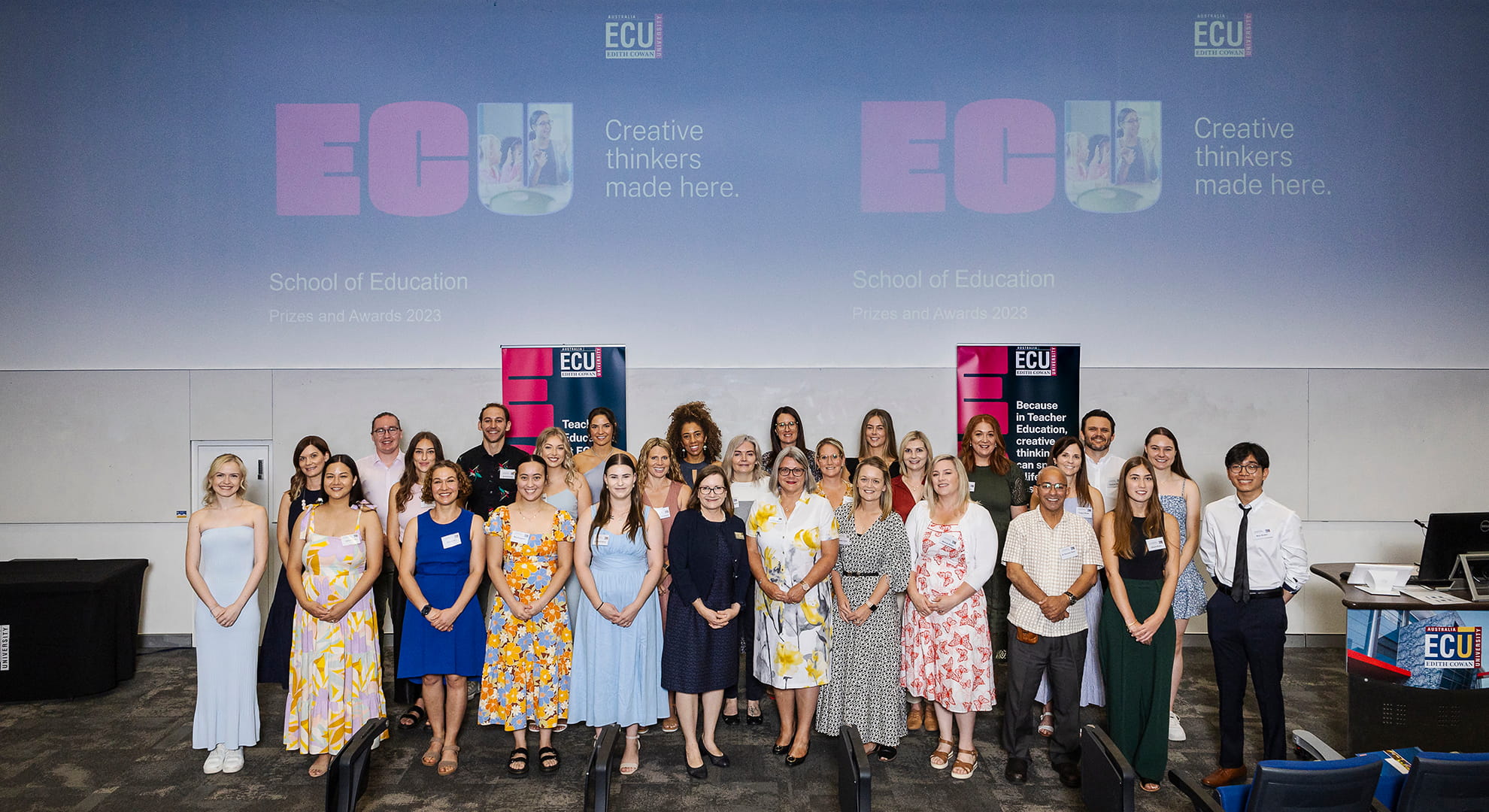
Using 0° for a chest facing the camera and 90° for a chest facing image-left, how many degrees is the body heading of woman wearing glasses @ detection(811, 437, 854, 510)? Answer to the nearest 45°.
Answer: approximately 0°

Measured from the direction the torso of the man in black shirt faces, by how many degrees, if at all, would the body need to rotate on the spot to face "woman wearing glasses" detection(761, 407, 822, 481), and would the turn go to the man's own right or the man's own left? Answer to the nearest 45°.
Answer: approximately 90° to the man's own left

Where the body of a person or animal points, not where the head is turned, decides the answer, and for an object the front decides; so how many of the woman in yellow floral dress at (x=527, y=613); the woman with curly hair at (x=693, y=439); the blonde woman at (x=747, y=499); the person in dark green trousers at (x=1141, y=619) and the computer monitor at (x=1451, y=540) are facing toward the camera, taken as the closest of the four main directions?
4

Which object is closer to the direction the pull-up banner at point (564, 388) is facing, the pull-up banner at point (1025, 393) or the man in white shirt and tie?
the man in white shirt and tie

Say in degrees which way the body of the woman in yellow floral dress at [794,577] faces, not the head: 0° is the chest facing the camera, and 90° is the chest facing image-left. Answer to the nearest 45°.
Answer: approximately 0°

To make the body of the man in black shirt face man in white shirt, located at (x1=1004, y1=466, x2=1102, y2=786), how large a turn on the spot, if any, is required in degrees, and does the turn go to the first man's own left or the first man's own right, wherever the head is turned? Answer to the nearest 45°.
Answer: approximately 45° to the first man's own left

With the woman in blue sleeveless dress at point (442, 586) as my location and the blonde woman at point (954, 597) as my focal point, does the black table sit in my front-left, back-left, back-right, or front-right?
back-left
